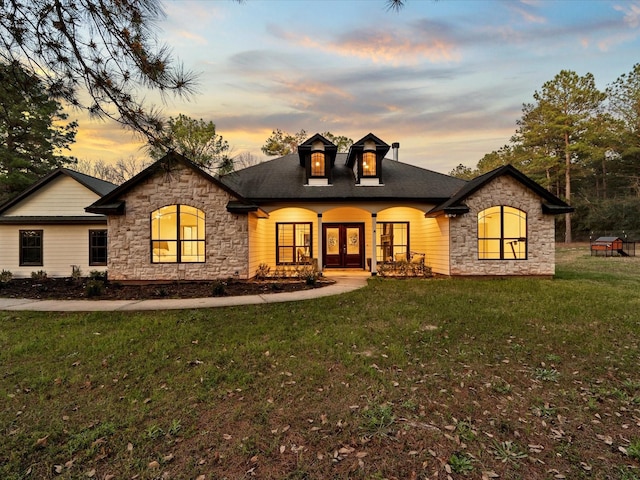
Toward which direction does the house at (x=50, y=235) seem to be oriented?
toward the camera

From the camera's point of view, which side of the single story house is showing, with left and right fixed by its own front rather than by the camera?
front
